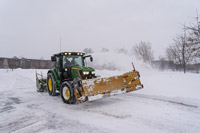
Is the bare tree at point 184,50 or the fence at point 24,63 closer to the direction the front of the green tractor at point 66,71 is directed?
the bare tree

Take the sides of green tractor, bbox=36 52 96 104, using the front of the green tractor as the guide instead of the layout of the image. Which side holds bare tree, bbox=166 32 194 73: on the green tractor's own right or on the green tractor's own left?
on the green tractor's own left

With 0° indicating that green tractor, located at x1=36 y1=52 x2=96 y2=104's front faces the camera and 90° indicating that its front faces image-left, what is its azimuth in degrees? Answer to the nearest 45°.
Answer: approximately 315°
